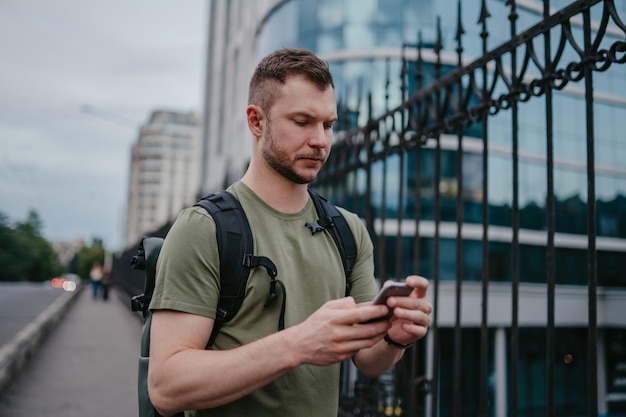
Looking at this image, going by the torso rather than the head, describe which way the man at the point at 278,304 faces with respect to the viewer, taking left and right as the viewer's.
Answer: facing the viewer and to the right of the viewer

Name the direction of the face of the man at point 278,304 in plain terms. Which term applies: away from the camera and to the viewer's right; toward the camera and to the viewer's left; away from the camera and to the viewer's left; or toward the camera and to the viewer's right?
toward the camera and to the viewer's right
